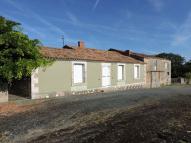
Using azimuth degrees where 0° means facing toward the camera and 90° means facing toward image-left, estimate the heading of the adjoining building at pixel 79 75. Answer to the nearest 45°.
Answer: approximately 315°

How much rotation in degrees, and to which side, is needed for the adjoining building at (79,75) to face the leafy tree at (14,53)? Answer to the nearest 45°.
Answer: approximately 90° to its right
